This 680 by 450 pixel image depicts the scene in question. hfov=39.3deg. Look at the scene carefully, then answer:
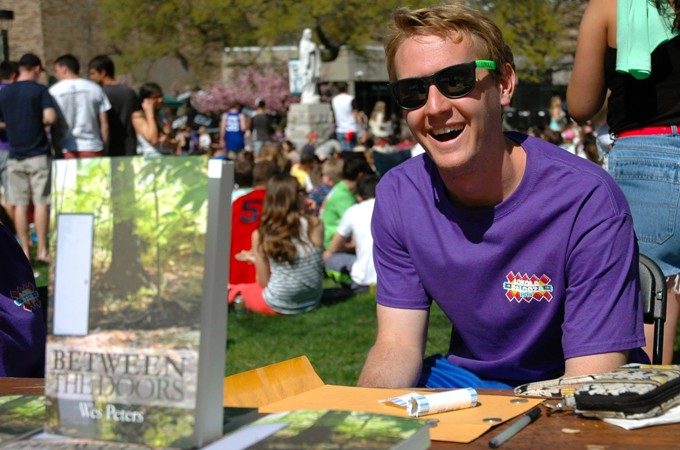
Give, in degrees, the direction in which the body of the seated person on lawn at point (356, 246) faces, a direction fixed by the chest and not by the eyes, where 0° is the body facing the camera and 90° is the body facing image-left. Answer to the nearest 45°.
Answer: approximately 135°

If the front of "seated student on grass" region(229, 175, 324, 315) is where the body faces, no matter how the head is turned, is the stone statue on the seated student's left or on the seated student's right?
on the seated student's right

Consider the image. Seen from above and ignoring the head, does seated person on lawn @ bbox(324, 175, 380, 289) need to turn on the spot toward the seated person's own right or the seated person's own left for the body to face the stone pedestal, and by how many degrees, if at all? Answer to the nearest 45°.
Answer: approximately 45° to the seated person's own right

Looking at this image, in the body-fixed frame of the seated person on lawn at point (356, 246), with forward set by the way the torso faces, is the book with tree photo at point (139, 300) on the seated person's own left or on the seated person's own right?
on the seated person's own left

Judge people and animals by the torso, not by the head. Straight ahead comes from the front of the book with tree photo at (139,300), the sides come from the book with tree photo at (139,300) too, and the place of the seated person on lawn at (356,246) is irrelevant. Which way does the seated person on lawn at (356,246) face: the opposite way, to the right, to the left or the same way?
to the right

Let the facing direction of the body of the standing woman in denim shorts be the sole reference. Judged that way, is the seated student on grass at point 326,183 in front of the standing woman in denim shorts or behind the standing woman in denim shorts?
in front

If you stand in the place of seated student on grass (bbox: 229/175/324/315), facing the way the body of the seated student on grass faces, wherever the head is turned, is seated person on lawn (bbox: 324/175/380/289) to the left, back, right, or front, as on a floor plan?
right

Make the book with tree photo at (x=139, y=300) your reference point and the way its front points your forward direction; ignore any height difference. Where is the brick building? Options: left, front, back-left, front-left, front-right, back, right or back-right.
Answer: back-right

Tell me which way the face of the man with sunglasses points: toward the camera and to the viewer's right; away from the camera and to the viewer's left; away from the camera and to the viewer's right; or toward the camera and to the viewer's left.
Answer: toward the camera and to the viewer's left

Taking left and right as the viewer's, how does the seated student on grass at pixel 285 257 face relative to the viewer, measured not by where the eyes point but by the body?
facing away from the viewer and to the left of the viewer

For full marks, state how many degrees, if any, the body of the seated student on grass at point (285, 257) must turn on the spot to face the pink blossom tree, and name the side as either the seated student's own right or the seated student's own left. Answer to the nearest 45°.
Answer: approximately 45° to the seated student's own right
